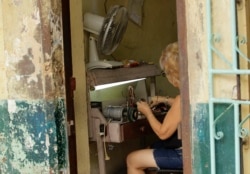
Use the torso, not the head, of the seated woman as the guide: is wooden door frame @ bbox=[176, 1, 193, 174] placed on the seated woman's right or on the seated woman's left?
on the seated woman's left

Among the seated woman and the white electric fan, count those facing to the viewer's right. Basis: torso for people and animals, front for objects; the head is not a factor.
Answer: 1

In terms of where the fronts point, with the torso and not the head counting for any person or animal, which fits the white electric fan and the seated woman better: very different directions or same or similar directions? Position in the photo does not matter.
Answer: very different directions

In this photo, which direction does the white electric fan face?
to the viewer's right

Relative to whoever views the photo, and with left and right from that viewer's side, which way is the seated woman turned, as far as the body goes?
facing to the left of the viewer

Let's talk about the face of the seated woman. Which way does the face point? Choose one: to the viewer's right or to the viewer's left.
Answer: to the viewer's left

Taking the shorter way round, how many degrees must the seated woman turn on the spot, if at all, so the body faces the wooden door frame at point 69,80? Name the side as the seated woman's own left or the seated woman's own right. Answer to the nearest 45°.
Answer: approximately 45° to the seated woman's own left
